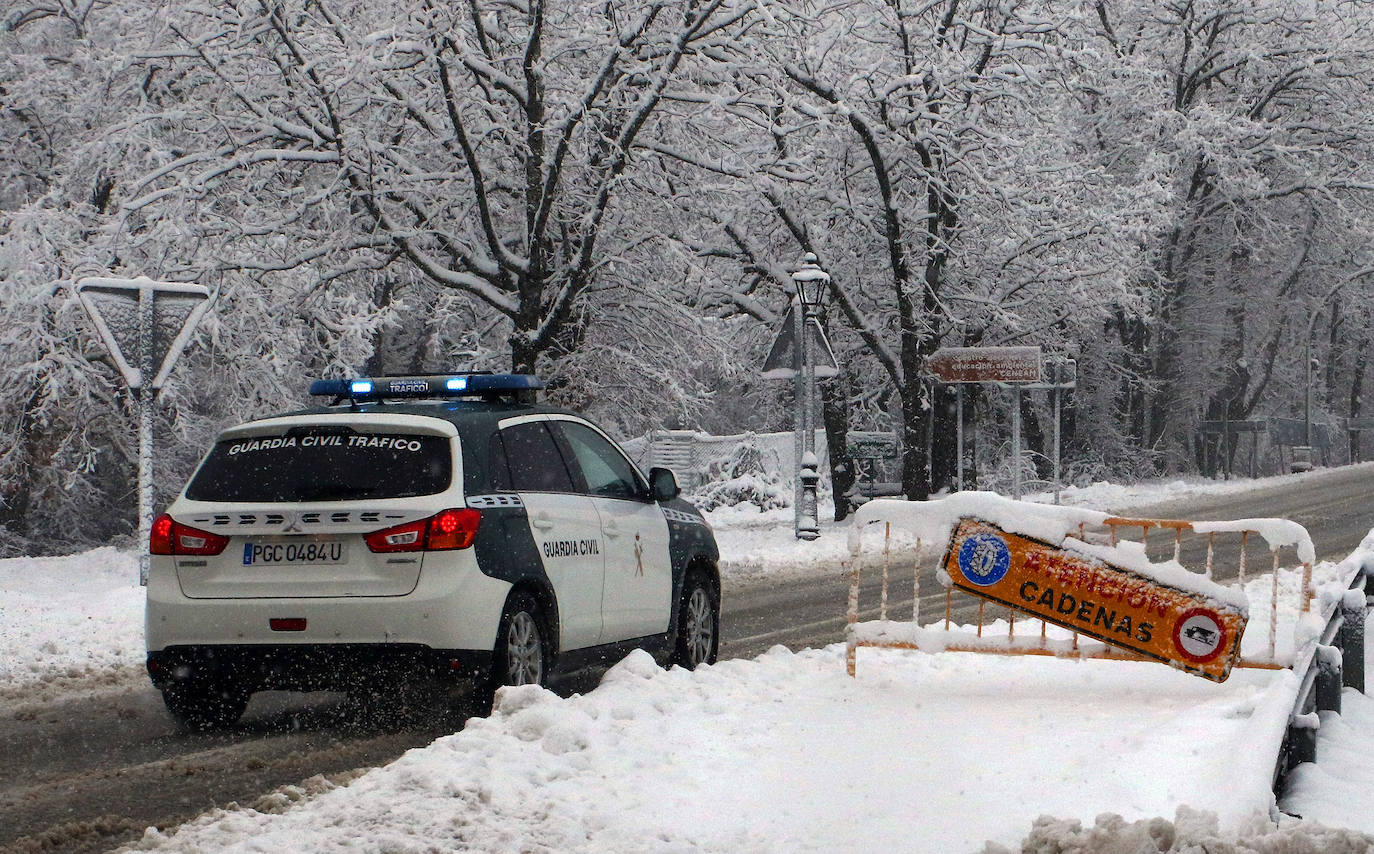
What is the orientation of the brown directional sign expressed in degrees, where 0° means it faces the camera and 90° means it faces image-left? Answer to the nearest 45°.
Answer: approximately 0°

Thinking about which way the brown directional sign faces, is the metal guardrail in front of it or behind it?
in front

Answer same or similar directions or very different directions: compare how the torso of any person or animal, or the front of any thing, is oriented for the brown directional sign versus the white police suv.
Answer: very different directions

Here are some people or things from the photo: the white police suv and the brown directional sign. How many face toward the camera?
1

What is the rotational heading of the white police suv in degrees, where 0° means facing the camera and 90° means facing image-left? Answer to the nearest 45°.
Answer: approximately 225°

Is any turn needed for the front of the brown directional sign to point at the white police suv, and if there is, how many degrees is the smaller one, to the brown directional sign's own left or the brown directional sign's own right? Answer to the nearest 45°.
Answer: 0° — it already faces it

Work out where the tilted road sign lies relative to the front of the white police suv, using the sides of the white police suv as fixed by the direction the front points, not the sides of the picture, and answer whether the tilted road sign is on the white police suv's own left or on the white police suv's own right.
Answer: on the white police suv's own right

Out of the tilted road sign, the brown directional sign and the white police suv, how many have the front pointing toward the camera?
2

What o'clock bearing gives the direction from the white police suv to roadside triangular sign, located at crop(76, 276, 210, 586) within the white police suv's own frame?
The roadside triangular sign is roughly at 10 o'clock from the white police suv.

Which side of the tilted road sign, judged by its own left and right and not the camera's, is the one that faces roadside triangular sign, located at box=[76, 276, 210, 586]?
right

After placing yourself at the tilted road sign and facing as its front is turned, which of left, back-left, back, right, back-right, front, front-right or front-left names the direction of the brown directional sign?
back

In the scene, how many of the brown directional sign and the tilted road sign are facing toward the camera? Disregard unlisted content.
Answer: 2

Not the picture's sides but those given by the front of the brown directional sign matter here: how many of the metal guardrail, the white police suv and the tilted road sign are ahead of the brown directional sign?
3
